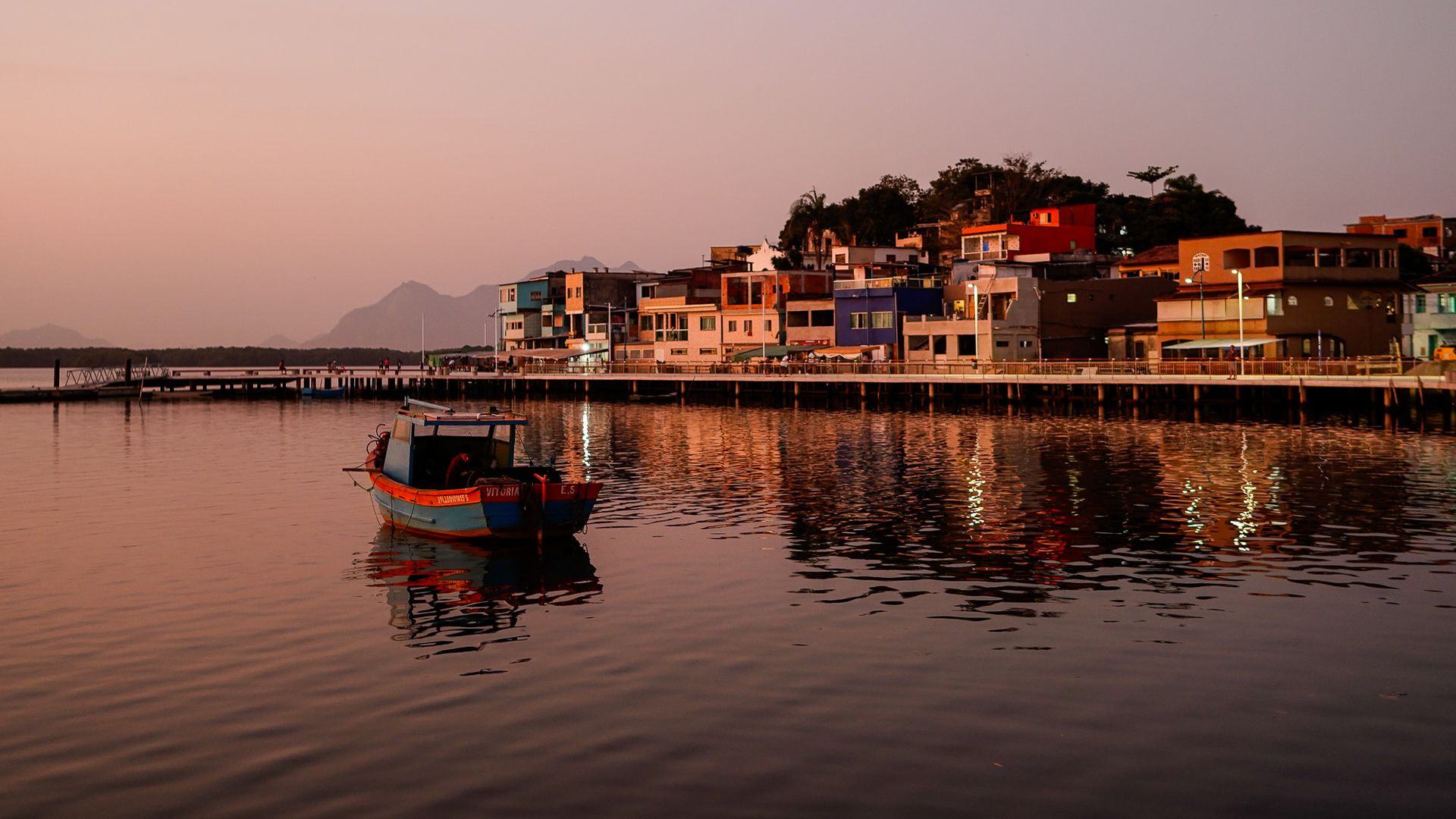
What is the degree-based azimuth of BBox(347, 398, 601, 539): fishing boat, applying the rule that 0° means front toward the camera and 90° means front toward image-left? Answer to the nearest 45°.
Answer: approximately 135°
